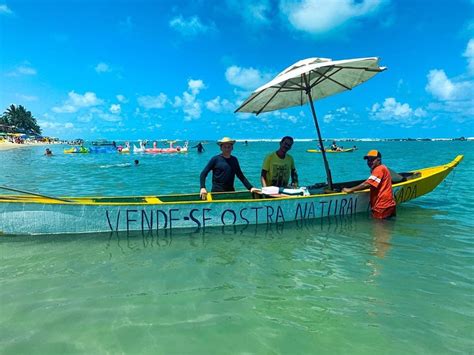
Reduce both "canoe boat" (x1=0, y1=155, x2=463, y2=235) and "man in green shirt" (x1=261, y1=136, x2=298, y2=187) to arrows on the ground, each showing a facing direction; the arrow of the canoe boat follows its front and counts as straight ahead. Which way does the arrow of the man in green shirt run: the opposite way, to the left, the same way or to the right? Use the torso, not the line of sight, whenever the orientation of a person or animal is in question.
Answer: to the right

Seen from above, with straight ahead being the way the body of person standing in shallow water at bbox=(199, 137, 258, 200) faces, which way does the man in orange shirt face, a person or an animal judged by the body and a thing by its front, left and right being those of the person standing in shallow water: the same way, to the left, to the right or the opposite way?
to the right

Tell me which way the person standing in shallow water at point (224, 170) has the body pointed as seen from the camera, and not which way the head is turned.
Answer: toward the camera

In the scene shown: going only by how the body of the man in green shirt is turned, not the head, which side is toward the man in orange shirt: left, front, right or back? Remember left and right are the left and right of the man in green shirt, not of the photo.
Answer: left

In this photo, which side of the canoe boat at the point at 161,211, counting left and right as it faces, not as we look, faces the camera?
right

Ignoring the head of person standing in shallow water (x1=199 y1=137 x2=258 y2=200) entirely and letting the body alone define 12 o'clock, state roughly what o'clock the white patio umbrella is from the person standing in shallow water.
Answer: The white patio umbrella is roughly at 8 o'clock from the person standing in shallow water.

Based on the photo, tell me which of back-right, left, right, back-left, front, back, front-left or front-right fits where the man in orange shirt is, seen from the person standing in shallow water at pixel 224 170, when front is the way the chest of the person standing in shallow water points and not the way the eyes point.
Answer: left

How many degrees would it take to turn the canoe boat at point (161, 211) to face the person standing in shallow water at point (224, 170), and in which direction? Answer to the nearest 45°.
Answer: approximately 45° to its left

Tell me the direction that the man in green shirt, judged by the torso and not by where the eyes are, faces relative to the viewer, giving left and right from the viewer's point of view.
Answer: facing the viewer

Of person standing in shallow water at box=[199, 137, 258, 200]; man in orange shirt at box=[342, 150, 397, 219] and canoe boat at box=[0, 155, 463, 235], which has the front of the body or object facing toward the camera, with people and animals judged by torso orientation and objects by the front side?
the person standing in shallow water

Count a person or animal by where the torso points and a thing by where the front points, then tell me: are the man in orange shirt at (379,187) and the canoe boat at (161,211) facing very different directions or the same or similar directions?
very different directions

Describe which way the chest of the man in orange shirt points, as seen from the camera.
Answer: to the viewer's left

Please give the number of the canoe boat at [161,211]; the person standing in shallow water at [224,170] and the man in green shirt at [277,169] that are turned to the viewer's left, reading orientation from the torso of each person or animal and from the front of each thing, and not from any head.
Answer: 0

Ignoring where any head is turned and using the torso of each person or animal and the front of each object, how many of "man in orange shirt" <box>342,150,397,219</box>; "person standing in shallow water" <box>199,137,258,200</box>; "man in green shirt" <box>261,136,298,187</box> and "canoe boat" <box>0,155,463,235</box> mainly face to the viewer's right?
1

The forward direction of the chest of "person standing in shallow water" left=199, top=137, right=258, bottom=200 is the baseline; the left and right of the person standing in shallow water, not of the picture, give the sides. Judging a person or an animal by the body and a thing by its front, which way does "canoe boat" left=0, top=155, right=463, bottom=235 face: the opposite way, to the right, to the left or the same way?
to the left
